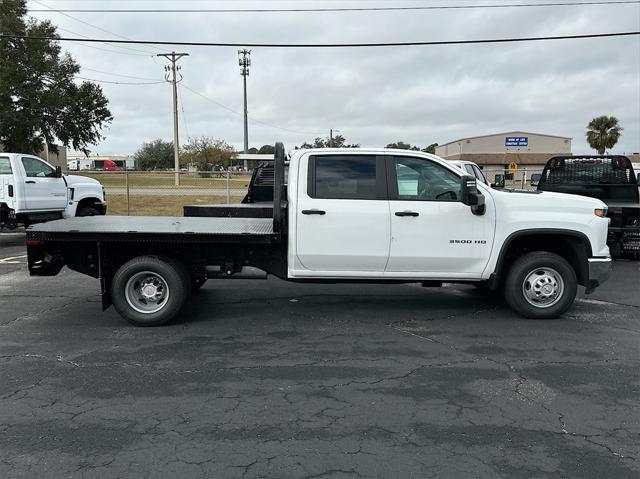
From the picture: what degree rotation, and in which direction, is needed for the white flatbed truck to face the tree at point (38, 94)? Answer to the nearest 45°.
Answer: approximately 135° to its left

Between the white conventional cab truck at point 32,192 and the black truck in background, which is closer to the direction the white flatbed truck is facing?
the black truck in background

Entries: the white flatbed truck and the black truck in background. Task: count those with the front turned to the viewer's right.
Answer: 1

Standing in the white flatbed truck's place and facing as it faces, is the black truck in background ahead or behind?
ahead

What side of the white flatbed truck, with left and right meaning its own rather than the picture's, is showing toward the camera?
right

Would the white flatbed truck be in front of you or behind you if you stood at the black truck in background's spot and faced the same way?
behind

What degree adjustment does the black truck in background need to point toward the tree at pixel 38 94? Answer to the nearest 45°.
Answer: approximately 90° to its left

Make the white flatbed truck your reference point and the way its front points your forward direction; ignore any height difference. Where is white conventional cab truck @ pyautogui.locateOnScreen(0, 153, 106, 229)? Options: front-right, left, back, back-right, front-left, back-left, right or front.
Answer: back-left

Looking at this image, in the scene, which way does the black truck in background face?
away from the camera
